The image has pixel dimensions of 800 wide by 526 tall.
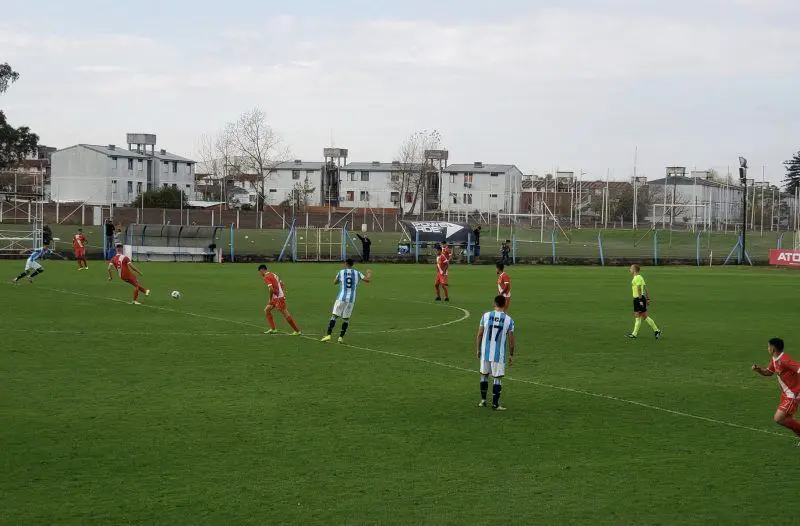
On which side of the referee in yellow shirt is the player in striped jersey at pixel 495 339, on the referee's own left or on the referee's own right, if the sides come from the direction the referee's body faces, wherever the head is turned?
on the referee's own left

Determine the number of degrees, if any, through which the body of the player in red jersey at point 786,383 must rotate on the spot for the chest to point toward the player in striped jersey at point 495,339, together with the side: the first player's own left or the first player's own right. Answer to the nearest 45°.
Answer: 0° — they already face them

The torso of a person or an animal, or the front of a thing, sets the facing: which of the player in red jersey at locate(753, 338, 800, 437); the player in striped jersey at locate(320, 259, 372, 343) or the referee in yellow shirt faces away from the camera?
the player in striped jersey

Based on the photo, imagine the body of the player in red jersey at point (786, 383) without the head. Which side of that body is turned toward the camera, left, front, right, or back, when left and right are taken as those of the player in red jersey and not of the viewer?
left

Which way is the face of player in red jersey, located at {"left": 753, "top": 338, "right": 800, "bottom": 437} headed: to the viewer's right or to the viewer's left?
to the viewer's left

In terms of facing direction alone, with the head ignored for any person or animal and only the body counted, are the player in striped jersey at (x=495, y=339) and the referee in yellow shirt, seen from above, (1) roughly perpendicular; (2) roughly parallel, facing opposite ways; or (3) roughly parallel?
roughly perpendicular

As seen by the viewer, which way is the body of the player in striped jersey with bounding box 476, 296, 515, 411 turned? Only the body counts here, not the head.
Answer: away from the camera

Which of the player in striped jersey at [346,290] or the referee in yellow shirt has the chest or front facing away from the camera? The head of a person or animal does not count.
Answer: the player in striped jersey

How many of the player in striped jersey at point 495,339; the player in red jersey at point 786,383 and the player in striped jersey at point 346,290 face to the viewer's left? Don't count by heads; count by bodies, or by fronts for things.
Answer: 1

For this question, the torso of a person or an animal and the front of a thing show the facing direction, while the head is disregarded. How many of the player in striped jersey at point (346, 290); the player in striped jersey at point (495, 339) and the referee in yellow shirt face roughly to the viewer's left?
1

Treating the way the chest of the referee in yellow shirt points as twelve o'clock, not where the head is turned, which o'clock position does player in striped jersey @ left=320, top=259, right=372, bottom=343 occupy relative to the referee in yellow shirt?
The player in striped jersey is roughly at 11 o'clock from the referee in yellow shirt.

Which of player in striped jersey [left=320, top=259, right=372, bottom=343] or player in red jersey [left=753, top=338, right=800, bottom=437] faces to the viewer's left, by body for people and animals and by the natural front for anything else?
the player in red jersey

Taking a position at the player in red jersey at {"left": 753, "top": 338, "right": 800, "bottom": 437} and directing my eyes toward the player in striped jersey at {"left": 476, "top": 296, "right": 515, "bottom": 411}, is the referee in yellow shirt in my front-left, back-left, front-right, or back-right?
front-right

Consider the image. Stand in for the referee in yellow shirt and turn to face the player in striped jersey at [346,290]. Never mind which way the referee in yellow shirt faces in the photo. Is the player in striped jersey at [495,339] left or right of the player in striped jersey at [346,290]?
left

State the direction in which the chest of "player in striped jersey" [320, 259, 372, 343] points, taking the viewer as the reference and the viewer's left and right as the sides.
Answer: facing away from the viewer

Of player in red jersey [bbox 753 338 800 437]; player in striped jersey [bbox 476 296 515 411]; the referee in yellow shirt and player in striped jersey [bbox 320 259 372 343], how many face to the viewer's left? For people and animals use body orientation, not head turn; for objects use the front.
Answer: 2

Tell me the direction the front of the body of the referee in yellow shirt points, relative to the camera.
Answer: to the viewer's left

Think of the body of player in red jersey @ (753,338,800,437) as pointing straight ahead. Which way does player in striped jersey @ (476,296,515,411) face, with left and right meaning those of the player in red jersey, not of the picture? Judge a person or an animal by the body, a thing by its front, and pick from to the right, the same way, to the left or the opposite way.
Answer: to the right
